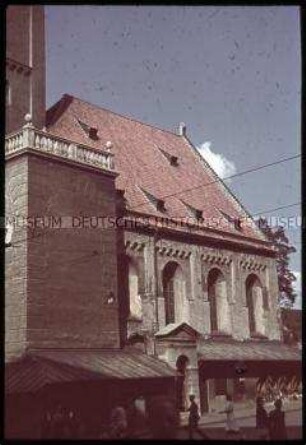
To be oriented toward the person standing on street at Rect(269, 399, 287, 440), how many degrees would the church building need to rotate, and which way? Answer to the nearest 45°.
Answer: approximately 45° to its left

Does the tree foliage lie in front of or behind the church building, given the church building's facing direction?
behind
